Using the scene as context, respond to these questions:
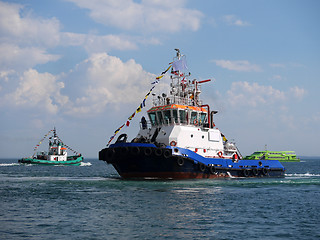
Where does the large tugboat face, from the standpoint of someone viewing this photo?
facing the viewer and to the left of the viewer

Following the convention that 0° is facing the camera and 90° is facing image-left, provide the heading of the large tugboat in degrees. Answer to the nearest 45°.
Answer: approximately 45°
